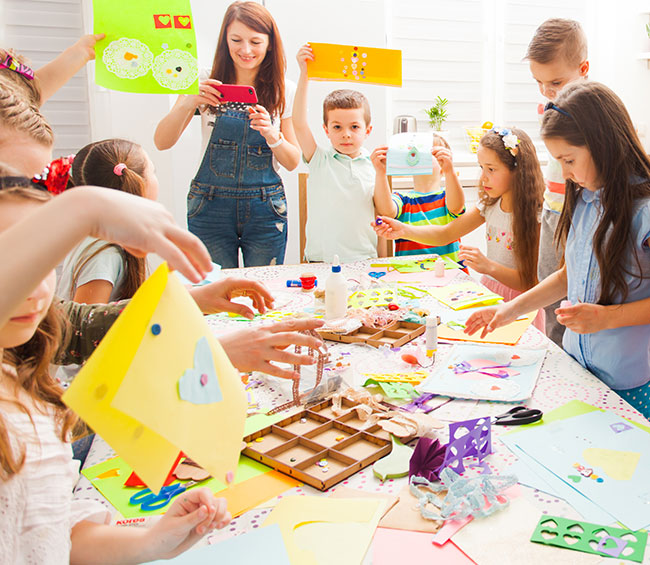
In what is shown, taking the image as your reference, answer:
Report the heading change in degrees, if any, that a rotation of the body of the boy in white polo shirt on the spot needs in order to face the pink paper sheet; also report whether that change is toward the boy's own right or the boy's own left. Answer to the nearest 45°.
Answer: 0° — they already face it

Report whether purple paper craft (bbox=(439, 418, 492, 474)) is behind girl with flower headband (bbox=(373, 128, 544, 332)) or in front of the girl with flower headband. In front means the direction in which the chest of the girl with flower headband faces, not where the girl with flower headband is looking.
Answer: in front

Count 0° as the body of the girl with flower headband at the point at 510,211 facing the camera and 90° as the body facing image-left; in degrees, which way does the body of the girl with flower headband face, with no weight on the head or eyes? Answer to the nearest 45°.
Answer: approximately 45°

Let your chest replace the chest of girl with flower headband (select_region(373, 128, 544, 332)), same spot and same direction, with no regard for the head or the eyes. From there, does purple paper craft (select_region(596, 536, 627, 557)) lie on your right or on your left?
on your left

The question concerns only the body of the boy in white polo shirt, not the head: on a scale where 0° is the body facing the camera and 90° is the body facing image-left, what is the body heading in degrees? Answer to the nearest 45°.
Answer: approximately 0°

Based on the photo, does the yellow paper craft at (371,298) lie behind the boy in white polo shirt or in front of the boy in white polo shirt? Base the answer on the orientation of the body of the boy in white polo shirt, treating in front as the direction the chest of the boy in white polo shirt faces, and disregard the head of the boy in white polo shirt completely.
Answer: in front

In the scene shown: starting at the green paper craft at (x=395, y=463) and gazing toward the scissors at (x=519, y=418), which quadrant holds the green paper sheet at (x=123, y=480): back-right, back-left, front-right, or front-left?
back-left

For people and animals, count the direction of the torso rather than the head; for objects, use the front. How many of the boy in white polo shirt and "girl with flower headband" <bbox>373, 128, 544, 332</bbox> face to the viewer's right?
0

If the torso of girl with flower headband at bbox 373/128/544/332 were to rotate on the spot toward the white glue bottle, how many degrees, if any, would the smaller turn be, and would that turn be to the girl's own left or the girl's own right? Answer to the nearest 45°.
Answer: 0° — they already face it

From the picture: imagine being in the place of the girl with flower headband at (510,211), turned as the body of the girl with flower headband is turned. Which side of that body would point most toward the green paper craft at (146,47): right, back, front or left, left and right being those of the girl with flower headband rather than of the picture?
front

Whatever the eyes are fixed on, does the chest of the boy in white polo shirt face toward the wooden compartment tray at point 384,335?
yes

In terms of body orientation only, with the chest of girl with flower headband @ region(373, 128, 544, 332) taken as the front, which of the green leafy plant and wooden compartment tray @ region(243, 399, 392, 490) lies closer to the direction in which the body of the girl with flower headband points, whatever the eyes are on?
the wooden compartment tray
